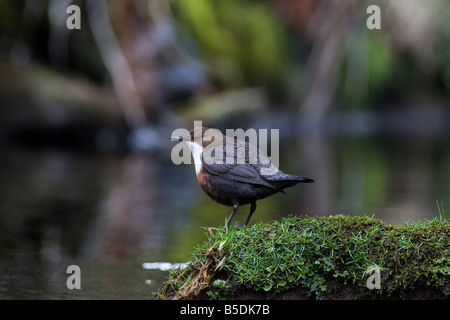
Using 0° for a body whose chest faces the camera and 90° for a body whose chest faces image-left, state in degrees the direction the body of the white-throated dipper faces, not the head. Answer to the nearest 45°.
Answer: approximately 90°
